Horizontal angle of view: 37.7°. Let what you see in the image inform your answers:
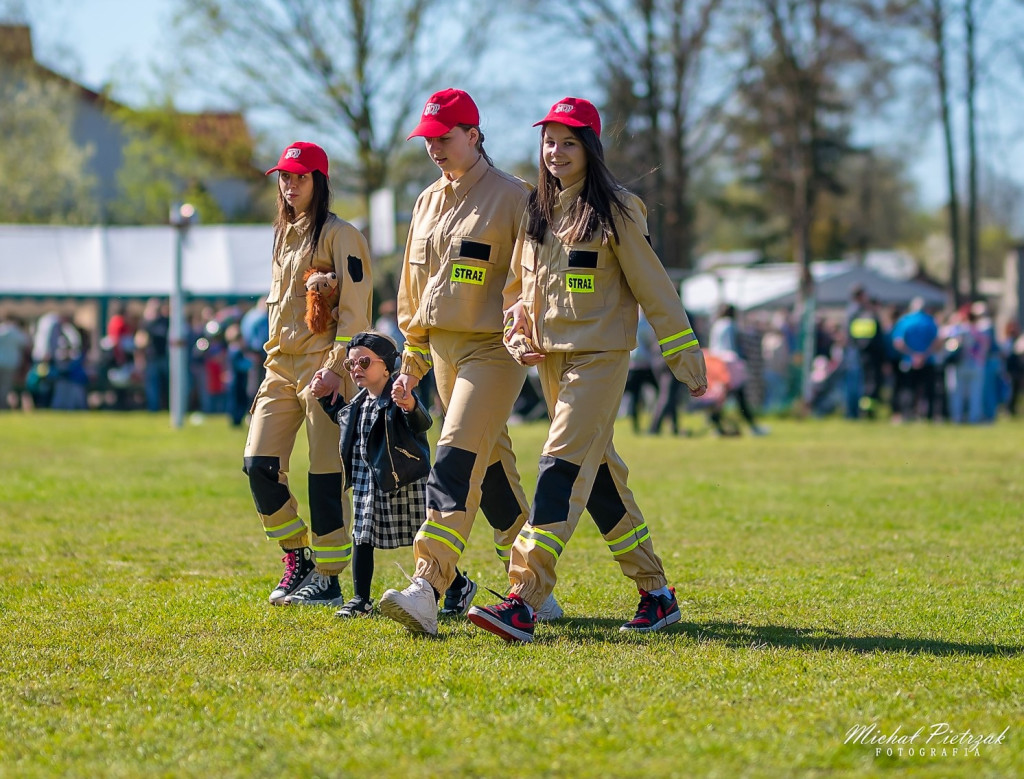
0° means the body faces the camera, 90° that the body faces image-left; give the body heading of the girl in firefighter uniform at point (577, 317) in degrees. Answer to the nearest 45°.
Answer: approximately 45°

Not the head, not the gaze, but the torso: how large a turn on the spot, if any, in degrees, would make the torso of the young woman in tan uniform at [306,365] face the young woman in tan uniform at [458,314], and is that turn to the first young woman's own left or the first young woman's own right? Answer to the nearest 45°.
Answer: approximately 90° to the first young woman's own left

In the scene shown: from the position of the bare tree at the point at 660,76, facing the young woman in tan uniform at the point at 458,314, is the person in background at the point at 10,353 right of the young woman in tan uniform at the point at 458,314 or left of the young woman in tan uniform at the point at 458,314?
right

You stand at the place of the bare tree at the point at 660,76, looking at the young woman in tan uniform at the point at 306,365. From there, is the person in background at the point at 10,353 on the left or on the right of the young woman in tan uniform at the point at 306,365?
right

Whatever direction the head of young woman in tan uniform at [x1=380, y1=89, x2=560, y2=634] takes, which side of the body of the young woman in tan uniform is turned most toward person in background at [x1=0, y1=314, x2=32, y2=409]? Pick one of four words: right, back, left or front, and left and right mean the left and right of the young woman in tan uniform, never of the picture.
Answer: right

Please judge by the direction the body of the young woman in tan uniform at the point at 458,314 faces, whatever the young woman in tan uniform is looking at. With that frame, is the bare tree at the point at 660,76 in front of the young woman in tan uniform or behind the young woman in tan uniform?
behind

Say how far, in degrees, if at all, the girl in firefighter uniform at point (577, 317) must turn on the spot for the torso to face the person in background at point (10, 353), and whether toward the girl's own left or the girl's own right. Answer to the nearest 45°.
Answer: approximately 90° to the girl's own right

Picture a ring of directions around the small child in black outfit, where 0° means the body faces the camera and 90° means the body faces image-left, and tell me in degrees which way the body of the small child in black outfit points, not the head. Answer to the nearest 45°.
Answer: approximately 45°

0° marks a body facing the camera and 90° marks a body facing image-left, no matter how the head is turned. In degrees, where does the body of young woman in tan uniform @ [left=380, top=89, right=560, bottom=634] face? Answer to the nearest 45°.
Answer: approximately 45°

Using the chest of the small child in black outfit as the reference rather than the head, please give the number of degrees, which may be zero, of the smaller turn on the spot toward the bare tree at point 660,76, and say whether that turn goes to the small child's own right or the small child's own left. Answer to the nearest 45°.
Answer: approximately 135° to the small child's own right
